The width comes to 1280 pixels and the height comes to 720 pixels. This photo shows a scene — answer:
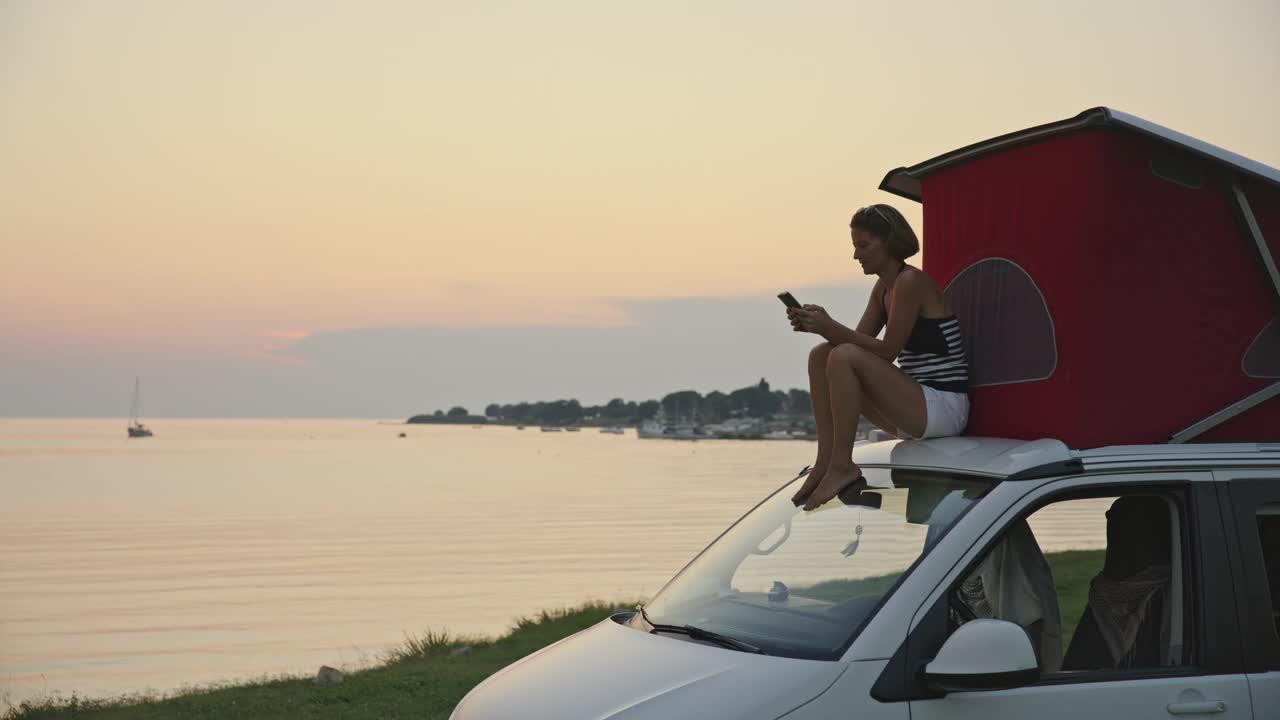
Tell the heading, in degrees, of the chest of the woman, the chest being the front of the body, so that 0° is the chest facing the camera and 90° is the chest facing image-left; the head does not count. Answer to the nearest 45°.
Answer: approximately 90°

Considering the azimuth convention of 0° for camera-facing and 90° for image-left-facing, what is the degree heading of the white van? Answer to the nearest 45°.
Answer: approximately 45°

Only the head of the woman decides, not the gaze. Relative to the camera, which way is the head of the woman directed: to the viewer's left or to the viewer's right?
to the viewer's left

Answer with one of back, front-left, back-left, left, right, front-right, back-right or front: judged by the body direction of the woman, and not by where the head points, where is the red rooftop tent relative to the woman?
back
